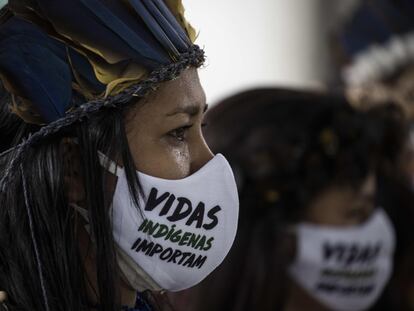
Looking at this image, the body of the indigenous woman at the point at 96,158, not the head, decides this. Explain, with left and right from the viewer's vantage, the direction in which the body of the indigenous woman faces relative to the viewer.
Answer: facing to the right of the viewer

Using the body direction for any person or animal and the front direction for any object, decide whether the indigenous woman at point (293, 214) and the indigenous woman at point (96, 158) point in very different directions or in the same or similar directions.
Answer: same or similar directions

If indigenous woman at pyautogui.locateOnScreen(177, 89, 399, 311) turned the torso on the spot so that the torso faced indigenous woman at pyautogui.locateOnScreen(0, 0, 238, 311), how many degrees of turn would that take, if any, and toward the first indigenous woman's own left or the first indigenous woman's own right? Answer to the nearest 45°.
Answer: approximately 90° to the first indigenous woman's own right

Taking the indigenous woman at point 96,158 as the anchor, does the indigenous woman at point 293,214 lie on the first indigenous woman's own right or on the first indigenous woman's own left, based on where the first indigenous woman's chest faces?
on the first indigenous woman's own left

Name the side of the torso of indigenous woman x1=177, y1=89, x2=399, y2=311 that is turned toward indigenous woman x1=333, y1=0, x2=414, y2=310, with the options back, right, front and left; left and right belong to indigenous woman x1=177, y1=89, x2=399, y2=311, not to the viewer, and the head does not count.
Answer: left

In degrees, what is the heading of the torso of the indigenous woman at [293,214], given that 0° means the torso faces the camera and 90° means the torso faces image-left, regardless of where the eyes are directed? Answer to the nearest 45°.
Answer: approximately 270°

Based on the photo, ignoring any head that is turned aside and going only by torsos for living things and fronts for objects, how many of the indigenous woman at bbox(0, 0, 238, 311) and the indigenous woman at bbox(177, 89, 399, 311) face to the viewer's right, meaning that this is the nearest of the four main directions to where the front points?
2
